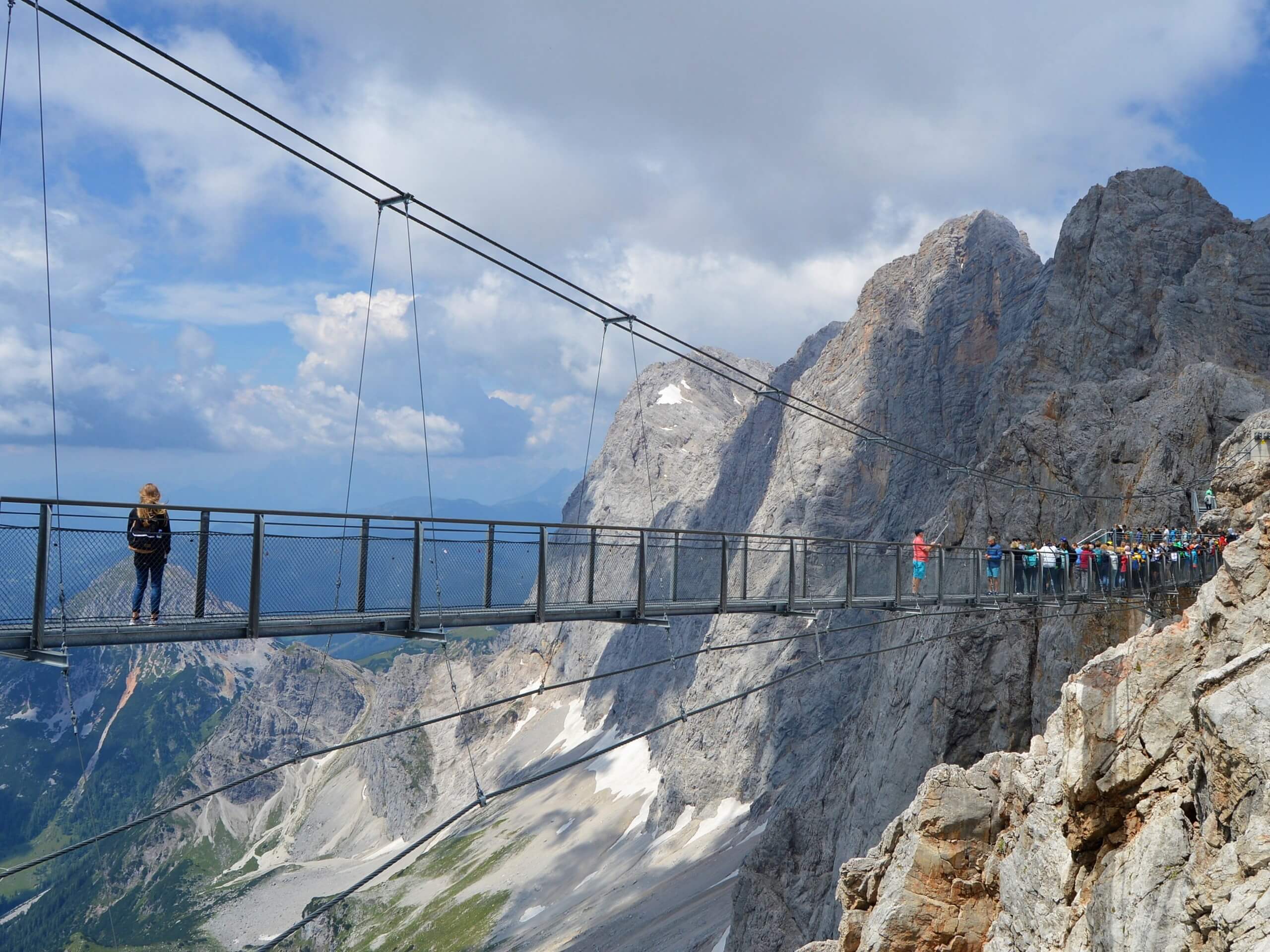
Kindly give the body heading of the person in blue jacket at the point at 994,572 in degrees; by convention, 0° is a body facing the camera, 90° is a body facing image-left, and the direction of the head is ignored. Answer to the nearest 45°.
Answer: approximately 45°

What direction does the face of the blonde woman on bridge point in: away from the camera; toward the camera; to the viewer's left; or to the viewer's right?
away from the camera
